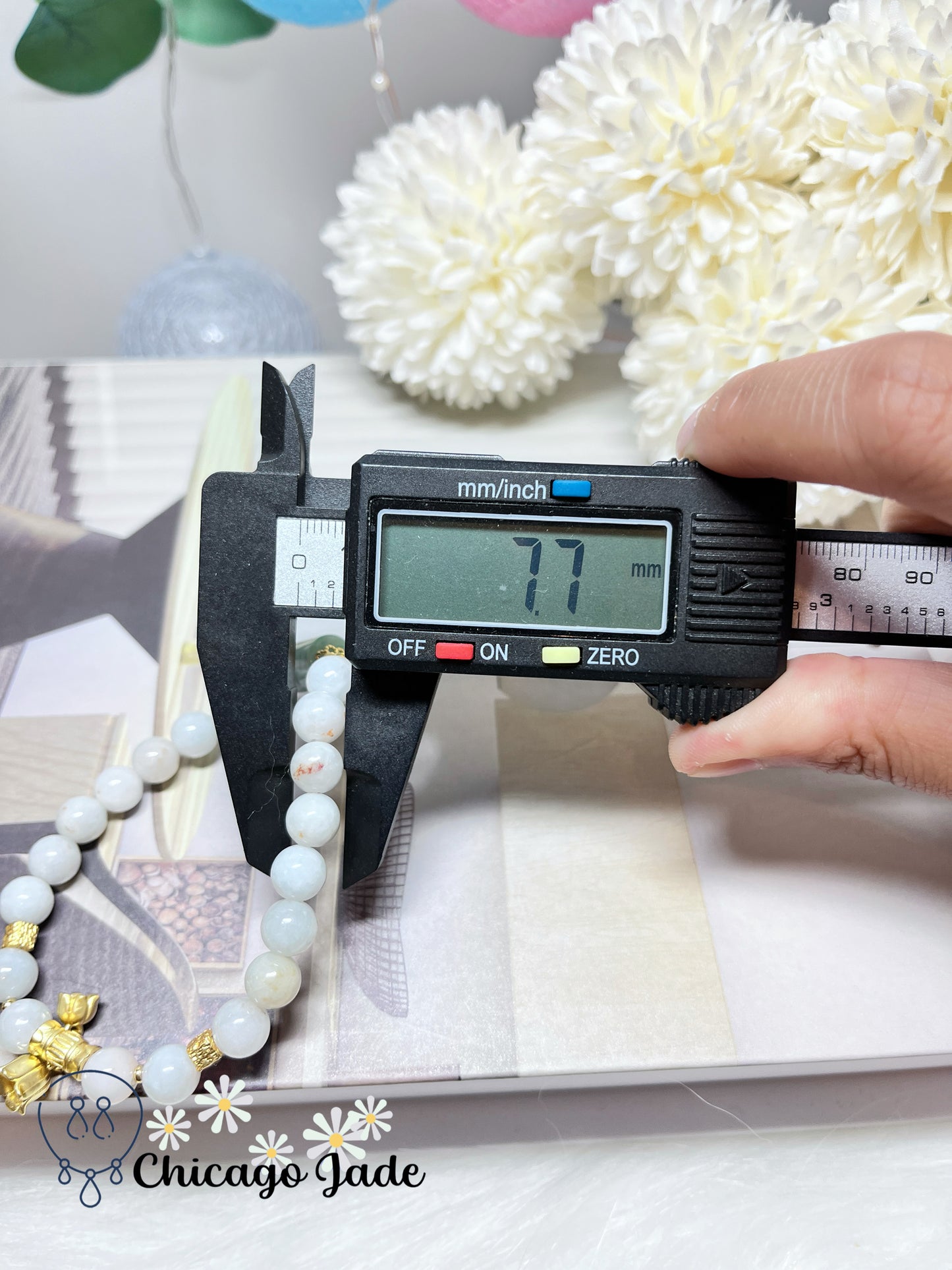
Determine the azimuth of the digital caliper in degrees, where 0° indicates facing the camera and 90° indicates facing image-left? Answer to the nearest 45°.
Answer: approximately 0°

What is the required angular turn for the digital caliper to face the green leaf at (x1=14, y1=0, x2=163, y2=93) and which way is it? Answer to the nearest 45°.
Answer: approximately 135° to its right

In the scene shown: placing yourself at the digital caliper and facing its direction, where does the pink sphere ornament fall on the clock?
The pink sphere ornament is roughly at 6 o'clock from the digital caliper.

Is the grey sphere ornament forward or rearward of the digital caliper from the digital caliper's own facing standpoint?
rearward
